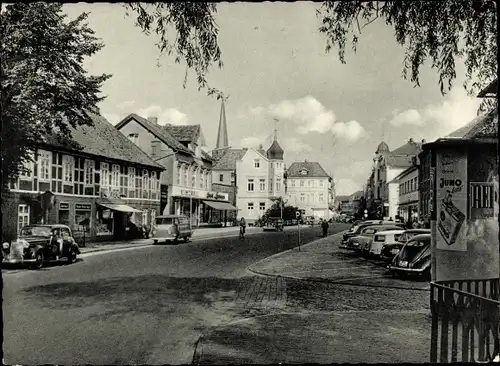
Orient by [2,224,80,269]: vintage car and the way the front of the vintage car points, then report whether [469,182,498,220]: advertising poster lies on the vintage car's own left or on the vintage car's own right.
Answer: on the vintage car's own left

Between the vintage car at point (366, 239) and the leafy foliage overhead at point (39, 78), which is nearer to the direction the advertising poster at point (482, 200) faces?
the leafy foliage overhead

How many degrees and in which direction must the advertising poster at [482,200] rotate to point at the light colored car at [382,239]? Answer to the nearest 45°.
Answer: approximately 180°

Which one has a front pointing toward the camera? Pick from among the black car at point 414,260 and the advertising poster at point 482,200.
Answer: the advertising poster

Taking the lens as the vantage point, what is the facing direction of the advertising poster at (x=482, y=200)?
facing the viewer

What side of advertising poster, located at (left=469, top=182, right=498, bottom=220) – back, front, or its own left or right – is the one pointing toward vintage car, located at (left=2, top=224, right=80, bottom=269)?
right

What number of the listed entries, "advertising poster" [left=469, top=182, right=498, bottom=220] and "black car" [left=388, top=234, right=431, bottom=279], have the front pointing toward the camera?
1

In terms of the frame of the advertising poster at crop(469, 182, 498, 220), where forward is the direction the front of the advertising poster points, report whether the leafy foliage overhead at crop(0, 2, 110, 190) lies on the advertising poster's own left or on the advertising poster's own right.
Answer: on the advertising poster's own right
